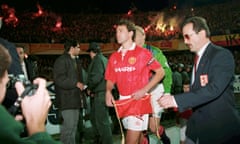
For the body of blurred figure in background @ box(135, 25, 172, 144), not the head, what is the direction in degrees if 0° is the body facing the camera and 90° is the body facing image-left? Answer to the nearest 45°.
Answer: approximately 45°

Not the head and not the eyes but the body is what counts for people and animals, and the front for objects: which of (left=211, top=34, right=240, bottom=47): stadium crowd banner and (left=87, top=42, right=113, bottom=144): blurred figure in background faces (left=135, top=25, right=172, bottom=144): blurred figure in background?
the stadium crowd banner

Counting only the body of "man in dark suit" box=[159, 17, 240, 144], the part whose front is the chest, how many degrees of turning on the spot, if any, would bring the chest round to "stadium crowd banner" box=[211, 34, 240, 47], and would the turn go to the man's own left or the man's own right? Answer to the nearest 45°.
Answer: approximately 90° to the man's own right

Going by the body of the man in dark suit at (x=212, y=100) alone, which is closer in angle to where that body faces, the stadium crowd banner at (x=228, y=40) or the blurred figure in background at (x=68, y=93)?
the blurred figure in background

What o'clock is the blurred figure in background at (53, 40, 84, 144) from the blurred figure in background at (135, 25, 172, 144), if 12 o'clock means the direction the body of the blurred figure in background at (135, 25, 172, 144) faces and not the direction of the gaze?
the blurred figure in background at (53, 40, 84, 144) is roughly at 2 o'clock from the blurred figure in background at (135, 25, 172, 144).

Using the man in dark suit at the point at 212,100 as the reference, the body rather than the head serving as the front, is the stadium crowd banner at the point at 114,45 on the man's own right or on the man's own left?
on the man's own right

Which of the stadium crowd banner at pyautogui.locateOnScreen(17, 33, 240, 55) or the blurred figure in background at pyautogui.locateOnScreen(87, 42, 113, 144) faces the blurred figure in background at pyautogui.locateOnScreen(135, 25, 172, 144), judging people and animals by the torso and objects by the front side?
the stadium crowd banner

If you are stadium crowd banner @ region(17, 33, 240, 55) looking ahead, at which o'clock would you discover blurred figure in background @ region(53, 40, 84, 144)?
The blurred figure in background is roughly at 12 o'clock from the stadium crowd banner.

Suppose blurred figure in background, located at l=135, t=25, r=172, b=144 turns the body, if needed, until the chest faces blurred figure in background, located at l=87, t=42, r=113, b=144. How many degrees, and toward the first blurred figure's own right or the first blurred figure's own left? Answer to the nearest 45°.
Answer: approximately 90° to the first blurred figure's own right

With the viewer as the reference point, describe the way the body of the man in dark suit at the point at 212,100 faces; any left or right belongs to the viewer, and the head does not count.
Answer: facing to the left of the viewer

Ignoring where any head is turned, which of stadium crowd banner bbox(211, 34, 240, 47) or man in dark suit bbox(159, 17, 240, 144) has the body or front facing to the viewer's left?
the man in dark suit
